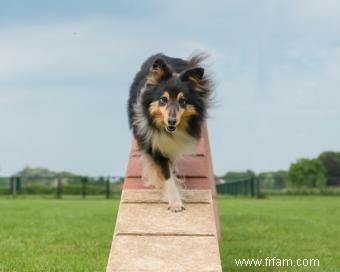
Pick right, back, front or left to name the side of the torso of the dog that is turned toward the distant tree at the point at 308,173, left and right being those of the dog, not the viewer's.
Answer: back

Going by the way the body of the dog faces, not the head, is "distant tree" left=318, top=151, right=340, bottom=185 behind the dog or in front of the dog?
behind

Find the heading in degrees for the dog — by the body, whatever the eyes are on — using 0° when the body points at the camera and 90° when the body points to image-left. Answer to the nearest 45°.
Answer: approximately 0°

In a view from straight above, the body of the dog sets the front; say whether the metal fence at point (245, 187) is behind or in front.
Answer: behind

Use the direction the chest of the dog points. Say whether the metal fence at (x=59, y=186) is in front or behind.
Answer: behind
